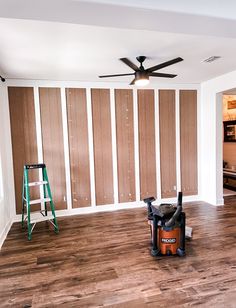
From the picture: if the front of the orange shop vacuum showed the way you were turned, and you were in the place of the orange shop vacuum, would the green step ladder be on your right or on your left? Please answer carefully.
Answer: on your right

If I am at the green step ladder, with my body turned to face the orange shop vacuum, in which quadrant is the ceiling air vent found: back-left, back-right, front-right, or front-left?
front-left

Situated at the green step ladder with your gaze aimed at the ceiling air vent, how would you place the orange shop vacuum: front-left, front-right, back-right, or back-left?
front-right

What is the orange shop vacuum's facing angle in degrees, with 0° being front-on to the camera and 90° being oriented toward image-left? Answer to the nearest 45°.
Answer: approximately 0°
